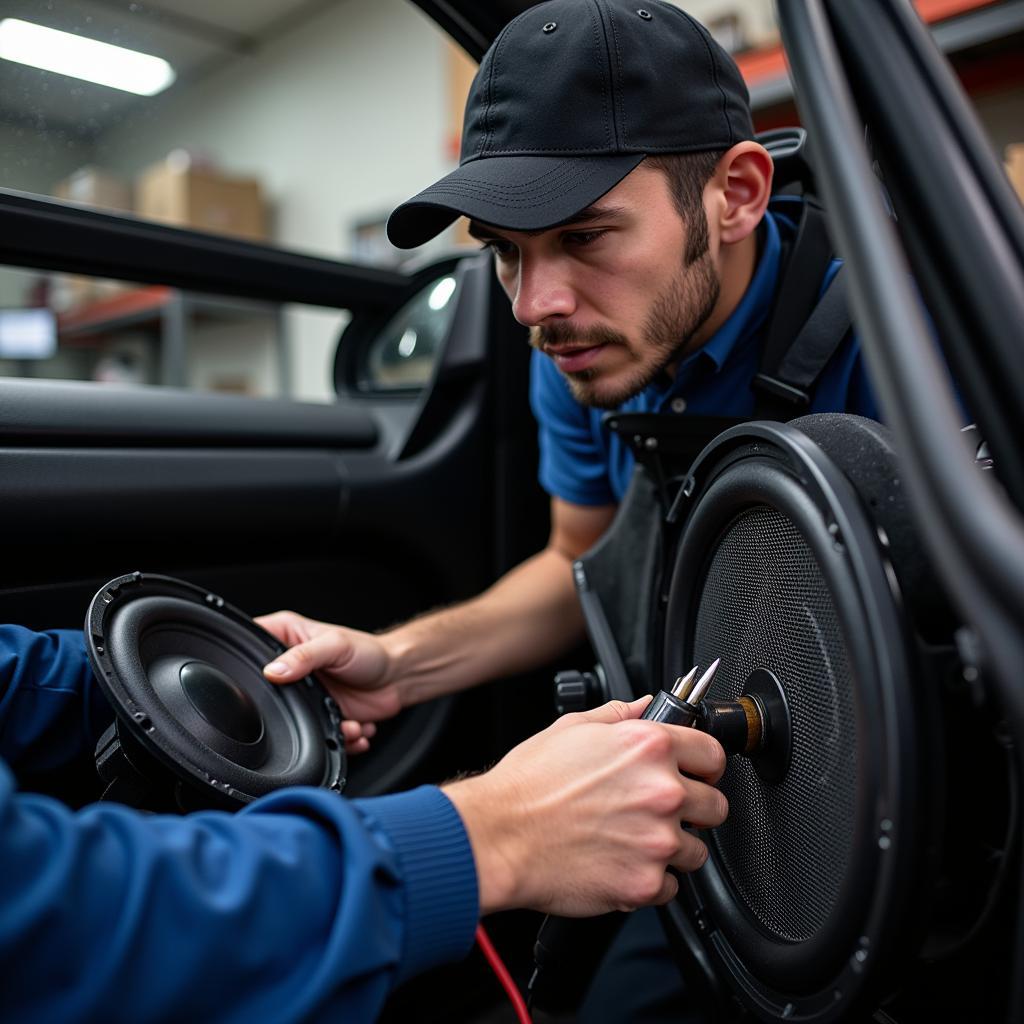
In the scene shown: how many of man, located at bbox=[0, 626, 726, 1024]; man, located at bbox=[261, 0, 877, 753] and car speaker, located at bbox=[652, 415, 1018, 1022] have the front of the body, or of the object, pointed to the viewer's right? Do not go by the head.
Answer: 1

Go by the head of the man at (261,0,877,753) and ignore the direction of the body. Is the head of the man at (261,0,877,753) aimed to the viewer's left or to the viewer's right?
to the viewer's left

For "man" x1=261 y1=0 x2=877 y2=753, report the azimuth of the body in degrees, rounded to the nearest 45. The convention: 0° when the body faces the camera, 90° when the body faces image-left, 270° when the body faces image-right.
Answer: approximately 45°

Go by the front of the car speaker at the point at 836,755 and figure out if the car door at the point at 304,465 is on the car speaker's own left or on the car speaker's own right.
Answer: on the car speaker's own right

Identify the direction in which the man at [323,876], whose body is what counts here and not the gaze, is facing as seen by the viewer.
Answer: to the viewer's right

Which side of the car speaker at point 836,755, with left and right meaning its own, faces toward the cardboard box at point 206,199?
right

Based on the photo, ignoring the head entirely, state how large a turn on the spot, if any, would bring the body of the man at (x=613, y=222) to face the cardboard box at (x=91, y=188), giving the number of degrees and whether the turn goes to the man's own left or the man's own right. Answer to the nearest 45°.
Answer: approximately 90° to the man's own right

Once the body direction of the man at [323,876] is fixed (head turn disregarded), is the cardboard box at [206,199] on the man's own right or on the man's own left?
on the man's own left

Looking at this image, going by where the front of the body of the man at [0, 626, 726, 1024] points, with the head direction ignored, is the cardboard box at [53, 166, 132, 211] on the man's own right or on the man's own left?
on the man's own left

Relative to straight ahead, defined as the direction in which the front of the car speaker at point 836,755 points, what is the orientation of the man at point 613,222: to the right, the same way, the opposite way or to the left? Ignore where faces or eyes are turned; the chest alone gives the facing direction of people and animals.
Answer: the same way
